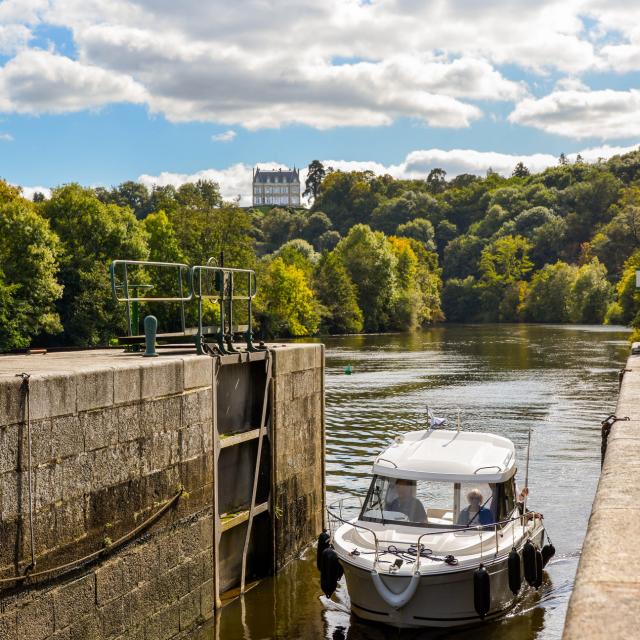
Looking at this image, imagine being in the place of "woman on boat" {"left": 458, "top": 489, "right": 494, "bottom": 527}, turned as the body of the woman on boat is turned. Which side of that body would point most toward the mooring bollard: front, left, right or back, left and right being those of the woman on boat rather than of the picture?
right

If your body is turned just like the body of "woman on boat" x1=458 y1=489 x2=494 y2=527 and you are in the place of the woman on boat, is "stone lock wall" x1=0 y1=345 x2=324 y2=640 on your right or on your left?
on your right

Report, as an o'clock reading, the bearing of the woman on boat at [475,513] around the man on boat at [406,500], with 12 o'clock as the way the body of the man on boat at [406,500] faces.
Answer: the woman on boat at [475,513] is roughly at 9 o'clock from the man on boat at [406,500].

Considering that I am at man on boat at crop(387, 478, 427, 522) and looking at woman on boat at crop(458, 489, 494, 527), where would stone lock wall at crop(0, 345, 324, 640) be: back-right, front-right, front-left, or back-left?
back-right

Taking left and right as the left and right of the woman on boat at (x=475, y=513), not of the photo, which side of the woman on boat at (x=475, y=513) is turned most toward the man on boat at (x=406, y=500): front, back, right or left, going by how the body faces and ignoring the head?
right

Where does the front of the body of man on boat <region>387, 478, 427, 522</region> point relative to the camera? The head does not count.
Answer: toward the camera

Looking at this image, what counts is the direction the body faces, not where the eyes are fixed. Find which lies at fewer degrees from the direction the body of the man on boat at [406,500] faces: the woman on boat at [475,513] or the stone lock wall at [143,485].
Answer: the stone lock wall

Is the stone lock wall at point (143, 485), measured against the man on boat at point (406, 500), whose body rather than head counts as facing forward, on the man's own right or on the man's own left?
on the man's own right

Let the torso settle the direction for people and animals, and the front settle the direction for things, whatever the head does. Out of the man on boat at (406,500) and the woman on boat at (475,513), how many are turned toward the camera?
2
